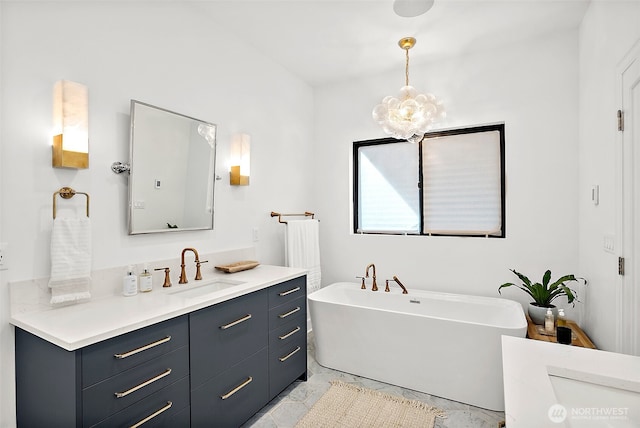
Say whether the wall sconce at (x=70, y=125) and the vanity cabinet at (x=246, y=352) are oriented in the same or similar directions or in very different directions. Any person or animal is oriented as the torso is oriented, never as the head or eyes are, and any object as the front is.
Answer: same or similar directions

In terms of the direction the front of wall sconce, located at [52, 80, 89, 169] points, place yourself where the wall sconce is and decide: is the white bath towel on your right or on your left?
on your left

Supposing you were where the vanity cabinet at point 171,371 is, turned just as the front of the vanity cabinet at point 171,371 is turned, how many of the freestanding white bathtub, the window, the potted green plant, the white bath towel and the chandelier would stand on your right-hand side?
0

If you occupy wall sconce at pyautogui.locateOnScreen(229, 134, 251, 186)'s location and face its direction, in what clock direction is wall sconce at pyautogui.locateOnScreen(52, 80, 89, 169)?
wall sconce at pyautogui.locateOnScreen(52, 80, 89, 169) is roughly at 3 o'clock from wall sconce at pyautogui.locateOnScreen(229, 134, 251, 186).

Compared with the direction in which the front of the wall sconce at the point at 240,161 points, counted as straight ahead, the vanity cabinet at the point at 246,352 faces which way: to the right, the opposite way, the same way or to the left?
the same way

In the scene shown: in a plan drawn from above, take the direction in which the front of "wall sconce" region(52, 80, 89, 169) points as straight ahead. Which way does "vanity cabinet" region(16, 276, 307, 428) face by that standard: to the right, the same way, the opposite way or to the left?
the same way

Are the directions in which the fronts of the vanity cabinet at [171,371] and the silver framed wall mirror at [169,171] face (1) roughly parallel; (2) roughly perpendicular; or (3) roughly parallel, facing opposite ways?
roughly parallel

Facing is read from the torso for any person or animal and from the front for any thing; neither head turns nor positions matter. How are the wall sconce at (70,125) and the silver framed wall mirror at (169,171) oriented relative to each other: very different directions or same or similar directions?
same or similar directions

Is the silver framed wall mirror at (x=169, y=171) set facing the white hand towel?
no

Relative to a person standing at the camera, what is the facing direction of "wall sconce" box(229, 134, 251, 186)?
facing the viewer and to the right of the viewer

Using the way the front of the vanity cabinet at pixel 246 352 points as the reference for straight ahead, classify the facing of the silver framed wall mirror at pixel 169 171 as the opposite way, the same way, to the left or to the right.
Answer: the same way

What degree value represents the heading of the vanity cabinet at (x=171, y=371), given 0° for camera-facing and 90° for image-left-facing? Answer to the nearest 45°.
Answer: approximately 315°

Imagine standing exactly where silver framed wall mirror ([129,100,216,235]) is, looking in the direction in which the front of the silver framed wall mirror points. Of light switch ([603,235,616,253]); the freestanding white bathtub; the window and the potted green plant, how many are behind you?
0

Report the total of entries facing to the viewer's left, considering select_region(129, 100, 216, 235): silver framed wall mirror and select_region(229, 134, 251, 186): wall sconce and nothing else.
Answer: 0

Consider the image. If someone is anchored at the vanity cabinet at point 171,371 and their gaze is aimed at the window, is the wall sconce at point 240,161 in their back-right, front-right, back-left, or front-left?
front-left

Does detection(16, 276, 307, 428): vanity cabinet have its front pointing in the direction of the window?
no
